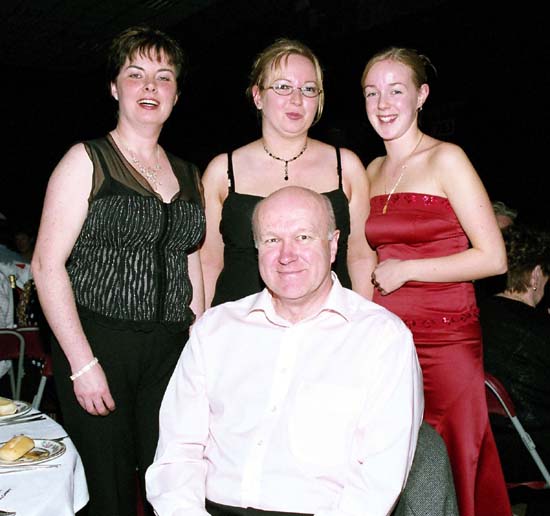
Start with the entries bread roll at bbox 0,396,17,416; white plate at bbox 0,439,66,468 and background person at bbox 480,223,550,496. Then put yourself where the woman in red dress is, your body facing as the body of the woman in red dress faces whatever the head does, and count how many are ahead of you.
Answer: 2

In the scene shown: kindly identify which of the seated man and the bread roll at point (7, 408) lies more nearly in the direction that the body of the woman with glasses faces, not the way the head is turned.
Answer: the seated man

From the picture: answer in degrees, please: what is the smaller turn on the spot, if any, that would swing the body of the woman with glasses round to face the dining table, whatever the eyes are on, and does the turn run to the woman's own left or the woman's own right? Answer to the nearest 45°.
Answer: approximately 45° to the woman's own right

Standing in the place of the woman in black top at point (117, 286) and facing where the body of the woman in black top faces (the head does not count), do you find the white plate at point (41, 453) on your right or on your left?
on your right

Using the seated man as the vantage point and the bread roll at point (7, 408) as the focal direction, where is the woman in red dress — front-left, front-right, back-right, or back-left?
back-right

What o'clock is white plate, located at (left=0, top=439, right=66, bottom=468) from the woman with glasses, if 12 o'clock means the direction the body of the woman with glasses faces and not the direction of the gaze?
The white plate is roughly at 1 o'clock from the woman with glasses.

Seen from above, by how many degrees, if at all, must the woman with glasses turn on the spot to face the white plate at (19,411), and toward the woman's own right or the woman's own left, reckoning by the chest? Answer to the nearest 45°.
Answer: approximately 45° to the woman's own right

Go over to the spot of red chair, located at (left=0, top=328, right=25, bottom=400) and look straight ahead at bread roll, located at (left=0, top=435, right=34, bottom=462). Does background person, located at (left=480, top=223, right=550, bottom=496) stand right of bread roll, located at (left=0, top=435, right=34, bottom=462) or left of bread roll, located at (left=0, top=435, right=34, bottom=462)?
left
